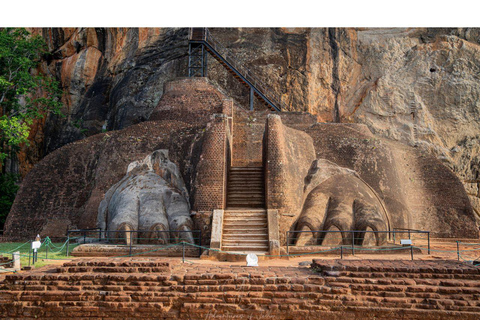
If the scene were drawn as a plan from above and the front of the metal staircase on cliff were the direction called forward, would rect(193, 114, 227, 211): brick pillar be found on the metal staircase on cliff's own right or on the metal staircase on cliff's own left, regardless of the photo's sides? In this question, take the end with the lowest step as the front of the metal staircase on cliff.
on the metal staircase on cliff's own right

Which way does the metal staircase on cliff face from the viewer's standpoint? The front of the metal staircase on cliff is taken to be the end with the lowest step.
to the viewer's right

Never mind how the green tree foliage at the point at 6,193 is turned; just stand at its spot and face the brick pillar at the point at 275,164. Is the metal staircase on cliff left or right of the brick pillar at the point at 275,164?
left

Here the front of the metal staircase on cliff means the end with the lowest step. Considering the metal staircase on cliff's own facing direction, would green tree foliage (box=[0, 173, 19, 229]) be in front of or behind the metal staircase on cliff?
behind

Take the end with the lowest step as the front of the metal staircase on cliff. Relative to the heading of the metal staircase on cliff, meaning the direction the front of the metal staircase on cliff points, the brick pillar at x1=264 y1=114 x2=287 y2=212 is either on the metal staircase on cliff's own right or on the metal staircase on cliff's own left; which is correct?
on the metal staircase on cliff's own right
